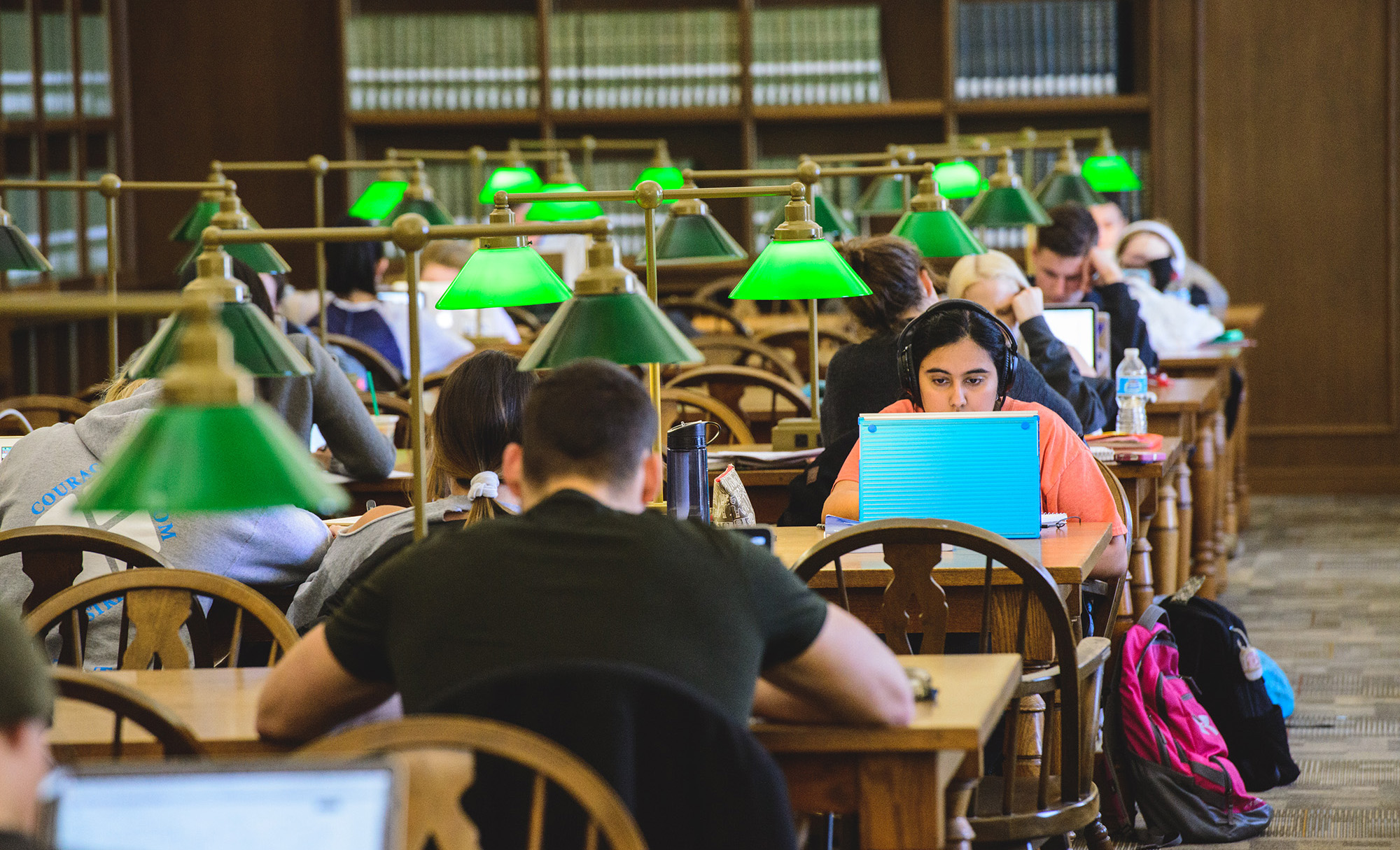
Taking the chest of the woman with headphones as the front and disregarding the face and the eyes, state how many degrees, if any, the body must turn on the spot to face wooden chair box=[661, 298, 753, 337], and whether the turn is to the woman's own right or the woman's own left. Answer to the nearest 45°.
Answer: approximately 180°

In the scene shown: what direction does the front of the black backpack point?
to the viewer's right

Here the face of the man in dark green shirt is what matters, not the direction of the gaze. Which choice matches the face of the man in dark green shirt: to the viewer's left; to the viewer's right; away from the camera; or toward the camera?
away from the camera

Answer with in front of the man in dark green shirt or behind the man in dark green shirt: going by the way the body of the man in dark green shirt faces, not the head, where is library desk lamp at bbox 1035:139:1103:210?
in front

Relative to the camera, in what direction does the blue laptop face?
facing away from the viewer

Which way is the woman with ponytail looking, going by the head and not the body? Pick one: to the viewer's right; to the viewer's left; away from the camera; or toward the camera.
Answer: away from the camera
